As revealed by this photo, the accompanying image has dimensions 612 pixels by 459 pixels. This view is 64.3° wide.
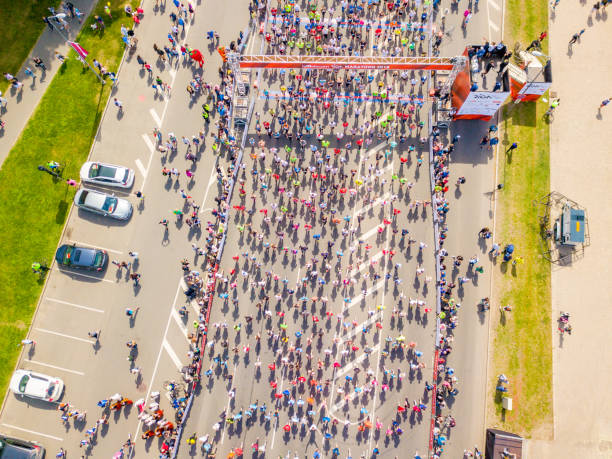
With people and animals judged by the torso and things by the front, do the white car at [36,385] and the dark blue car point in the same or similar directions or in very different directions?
same or similar directions

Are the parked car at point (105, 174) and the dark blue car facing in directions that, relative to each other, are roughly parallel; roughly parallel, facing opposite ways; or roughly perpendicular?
roughly parallel

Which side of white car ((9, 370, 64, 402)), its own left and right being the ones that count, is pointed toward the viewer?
left

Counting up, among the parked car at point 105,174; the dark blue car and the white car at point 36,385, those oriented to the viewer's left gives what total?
3

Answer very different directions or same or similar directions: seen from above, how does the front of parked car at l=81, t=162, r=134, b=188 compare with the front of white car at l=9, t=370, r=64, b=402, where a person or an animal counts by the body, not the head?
same or similar directions

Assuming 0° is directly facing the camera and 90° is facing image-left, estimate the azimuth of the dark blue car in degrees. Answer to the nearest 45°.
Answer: approximately 90°

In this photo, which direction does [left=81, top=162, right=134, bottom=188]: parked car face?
to the viewer's left
